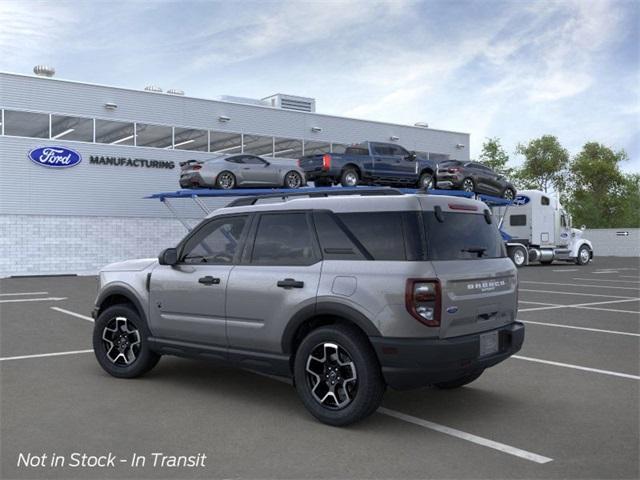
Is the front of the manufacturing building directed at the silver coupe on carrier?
yes

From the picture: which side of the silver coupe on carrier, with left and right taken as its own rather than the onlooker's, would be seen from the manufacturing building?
left

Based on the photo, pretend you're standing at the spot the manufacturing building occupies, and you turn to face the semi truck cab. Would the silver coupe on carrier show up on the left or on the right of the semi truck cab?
right

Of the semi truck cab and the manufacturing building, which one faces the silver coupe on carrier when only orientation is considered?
the manufacturing building

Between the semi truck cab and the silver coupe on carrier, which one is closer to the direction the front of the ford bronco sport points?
the silver coupe on carrier

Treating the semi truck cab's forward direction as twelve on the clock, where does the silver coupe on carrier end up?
The silver coupe on carrier is roughly at 6 o'clock from the semi truck cab.

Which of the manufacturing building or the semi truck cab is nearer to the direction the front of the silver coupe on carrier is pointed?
the semi truck cab

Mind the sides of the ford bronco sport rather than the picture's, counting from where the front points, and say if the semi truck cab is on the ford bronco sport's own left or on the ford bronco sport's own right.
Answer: on the ford bronco sport's own right

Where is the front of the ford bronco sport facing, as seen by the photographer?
facing away from the viewer and to the left of the viewer

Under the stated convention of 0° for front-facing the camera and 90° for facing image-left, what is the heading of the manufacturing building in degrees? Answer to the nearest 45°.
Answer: approximately 315°

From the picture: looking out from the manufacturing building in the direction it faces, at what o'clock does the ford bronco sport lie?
The ford bronco sport is roughly at 1 o'clock from the manufacturing building.

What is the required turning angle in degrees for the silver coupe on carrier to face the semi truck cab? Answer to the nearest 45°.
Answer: approximately 45° to its right

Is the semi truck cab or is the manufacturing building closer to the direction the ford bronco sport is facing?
the manufacturing building

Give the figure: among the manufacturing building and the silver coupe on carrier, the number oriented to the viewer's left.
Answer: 0

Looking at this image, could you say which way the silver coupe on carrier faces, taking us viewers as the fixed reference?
facing away from the viewer and to the right of the viewer

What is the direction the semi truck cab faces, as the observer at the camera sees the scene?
facing away from the viewer and to the right of the viewer

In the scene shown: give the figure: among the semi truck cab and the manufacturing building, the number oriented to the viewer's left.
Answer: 0
